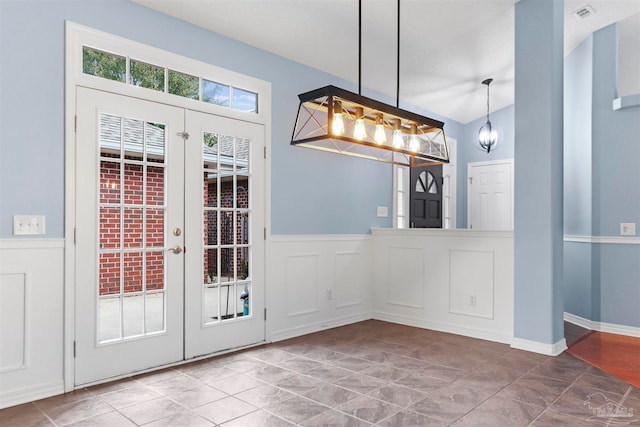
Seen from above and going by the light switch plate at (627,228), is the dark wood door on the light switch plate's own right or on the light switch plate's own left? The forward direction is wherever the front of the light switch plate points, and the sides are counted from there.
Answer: on the light switch plate's own right

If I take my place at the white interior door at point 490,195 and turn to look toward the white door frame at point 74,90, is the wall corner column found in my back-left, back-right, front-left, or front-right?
front-left

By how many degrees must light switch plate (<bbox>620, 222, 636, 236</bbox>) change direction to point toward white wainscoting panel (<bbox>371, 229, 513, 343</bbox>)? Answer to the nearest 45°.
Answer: approximately 45° to its right

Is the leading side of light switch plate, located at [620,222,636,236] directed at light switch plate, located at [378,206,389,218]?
no

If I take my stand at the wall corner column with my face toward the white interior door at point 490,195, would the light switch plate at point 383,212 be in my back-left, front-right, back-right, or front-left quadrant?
front-left

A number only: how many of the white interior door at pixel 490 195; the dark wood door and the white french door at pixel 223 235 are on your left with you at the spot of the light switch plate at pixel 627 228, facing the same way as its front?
0

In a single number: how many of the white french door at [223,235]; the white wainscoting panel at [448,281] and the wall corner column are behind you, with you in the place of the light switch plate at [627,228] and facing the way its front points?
0

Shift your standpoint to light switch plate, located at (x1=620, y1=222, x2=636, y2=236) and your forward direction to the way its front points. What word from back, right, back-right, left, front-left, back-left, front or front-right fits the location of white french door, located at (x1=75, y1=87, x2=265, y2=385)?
front-right

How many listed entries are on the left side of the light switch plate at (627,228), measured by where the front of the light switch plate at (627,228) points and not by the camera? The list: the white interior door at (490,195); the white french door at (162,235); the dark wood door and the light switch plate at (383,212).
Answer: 0

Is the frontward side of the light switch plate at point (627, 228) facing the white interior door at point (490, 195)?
no

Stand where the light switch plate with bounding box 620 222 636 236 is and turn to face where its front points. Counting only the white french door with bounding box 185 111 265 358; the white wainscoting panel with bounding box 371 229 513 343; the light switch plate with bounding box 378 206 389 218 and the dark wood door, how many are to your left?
0

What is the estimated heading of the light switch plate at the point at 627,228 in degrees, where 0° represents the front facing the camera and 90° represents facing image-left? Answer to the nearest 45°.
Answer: approximately 0°

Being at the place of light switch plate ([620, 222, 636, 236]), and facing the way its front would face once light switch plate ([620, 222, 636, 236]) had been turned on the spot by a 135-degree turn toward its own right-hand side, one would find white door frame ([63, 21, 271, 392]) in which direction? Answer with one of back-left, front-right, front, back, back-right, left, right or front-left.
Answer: left

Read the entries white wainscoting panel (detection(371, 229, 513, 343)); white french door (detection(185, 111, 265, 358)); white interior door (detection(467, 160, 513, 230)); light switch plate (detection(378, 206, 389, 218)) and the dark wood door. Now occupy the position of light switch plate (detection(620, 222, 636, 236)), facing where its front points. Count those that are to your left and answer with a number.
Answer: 0
